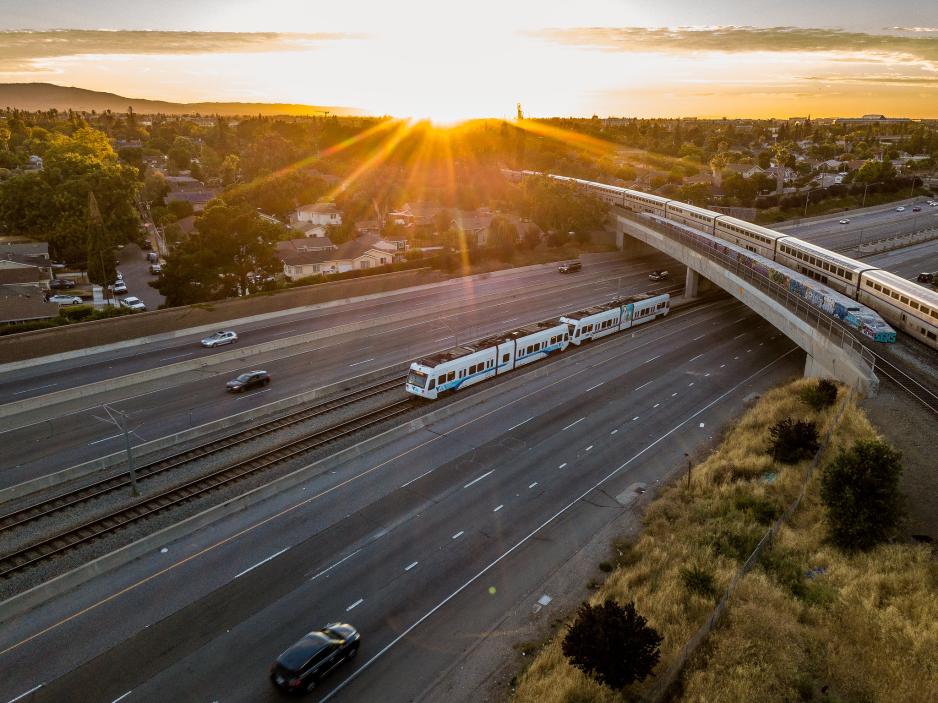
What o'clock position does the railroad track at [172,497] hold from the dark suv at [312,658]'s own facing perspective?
The railroad track is roughly at 10 o'clock from the dark suv.

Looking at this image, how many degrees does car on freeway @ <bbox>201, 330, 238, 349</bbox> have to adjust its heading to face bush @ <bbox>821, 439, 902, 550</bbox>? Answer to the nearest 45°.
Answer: approximately 90° to its left

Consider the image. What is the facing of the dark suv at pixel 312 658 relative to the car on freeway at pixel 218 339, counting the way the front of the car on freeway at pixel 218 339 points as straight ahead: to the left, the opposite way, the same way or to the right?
the opposite way

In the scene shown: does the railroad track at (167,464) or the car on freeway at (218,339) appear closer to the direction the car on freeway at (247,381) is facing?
the railroad track

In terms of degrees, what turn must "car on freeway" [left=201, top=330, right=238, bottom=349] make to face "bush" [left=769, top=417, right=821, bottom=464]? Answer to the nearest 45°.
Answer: approximately 90° to its left

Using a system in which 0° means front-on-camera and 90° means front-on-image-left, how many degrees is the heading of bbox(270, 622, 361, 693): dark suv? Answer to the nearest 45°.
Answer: approximately 225°

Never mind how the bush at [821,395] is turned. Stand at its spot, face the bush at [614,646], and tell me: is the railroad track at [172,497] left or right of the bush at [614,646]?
right

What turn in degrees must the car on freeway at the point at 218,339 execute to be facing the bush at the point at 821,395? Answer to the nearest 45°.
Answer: approximately 90° to its left

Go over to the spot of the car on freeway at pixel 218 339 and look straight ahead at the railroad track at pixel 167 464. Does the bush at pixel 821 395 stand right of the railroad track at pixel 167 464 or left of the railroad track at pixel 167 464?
left
